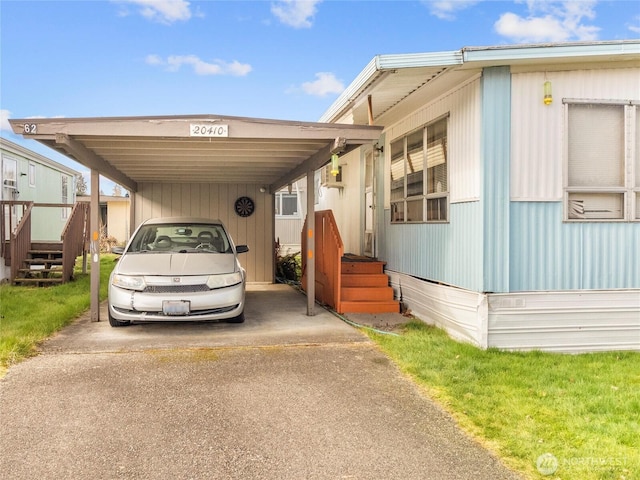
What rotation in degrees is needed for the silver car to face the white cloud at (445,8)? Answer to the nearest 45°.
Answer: approximately 135° to its left

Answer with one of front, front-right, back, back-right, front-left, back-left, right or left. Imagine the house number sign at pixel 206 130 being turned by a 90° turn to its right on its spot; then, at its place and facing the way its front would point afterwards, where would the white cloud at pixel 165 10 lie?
right

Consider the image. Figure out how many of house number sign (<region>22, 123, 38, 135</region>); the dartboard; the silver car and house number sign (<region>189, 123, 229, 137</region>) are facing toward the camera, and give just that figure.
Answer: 4

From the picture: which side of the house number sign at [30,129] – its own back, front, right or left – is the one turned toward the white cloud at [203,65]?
back

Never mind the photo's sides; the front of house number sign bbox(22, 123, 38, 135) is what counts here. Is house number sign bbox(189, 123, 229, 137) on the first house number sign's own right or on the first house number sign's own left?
on the first house number sign's own left

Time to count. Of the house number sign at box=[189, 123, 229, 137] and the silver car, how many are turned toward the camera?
2

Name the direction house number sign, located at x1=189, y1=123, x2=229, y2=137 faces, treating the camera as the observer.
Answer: facing the viewer

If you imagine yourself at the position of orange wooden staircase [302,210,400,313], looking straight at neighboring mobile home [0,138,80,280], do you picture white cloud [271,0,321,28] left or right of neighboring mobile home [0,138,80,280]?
right

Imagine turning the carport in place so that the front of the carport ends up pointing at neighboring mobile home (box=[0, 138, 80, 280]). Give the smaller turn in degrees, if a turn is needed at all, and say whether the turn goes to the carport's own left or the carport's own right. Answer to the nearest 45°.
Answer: approximately 135° to the carport's own right

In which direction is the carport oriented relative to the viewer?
toward the camera

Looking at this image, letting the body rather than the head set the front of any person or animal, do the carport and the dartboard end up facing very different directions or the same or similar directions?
same or similar directions

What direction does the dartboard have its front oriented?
toward the camera

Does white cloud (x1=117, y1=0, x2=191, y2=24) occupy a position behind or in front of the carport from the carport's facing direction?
behind
